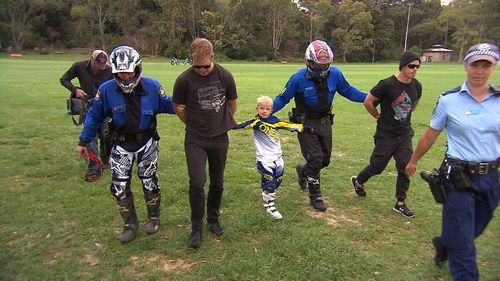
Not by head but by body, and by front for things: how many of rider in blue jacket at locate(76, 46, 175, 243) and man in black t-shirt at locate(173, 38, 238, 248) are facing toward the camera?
2

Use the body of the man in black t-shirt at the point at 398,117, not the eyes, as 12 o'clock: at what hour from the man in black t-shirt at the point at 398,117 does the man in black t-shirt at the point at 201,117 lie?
the man in black t-shirt at the point at 201,117 is roughly at 3 o'clock from the man in black t-shirt at the point at 398,117.

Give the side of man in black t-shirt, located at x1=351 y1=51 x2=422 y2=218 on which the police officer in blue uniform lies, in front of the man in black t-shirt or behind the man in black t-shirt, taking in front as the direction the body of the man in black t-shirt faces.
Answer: in front

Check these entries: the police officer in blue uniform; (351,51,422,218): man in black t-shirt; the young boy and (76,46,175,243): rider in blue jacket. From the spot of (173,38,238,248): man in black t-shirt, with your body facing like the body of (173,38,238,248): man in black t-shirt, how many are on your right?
1

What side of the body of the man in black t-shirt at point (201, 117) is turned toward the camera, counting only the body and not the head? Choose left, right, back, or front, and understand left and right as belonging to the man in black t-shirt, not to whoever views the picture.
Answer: front

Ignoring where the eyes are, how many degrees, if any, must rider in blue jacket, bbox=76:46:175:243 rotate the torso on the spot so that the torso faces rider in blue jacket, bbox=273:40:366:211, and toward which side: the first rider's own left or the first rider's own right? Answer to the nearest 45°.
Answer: approximately 90° to the first rider's own left

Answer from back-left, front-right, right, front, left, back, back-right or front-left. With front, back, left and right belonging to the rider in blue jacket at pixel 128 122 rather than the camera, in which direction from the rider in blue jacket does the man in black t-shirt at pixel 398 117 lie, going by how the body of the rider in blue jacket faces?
left

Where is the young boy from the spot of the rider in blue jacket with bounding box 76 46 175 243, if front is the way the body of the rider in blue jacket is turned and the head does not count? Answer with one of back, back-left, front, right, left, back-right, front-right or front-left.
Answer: left

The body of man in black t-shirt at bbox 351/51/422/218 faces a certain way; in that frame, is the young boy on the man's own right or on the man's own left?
on the man's own right

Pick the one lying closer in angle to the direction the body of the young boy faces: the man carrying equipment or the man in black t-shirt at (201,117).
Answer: the man in black t-shirt

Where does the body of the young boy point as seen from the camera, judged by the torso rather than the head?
toward the camera

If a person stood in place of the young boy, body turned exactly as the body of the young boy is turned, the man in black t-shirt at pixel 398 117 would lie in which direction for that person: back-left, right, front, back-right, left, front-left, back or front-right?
left

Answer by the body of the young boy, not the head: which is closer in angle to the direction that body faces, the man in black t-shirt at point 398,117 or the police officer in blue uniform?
the police officer in blue uniform
